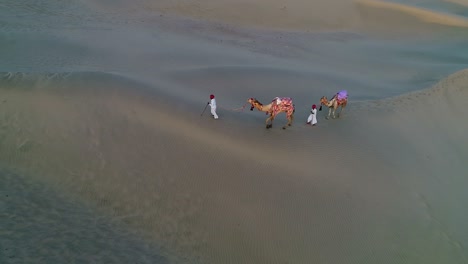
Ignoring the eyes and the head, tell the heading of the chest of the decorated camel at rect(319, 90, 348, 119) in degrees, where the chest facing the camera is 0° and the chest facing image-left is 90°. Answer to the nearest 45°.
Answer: approximately 45°

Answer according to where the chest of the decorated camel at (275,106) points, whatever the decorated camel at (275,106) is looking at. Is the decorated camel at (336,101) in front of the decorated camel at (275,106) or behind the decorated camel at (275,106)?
behind

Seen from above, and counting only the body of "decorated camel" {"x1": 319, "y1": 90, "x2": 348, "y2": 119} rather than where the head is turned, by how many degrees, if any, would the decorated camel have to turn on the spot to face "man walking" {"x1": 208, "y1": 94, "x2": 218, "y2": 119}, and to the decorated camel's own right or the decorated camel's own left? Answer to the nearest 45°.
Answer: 0° — it already faces them

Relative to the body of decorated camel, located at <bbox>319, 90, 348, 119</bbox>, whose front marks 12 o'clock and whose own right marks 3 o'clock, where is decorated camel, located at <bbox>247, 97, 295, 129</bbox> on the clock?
decorated camel, located at <bbox>247, 97, 295, 129</bbox> is roughly at 12 o'clock from decorated camel, located at <bbox>319, 90, 348, 119</bbox>.

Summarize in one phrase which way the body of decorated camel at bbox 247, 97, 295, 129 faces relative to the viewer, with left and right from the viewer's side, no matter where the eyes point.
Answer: facing to the left of the viewer
